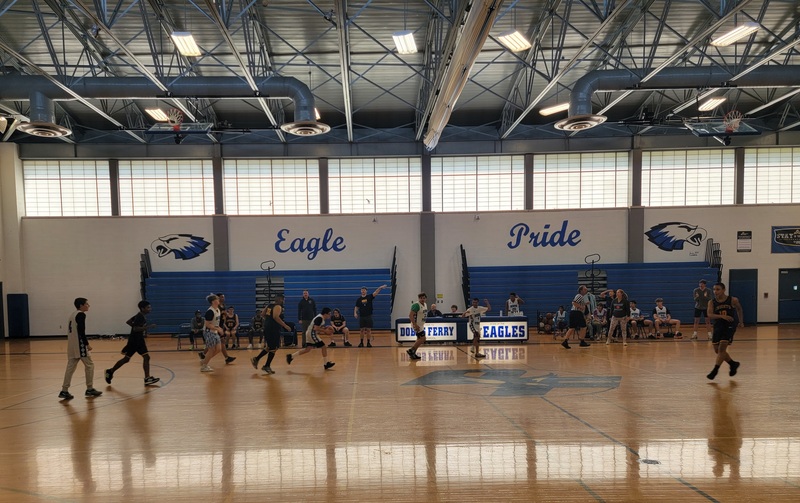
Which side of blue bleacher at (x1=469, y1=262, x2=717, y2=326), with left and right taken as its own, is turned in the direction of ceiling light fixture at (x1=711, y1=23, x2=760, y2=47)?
front

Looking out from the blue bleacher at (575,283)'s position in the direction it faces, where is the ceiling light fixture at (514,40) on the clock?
The ceiling light fixture is roughly at 12 o'clock from the blue bleacher.

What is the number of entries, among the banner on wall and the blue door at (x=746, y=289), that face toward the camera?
2

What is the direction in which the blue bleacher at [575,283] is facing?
toward the camera

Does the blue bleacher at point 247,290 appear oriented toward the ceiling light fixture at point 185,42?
yes

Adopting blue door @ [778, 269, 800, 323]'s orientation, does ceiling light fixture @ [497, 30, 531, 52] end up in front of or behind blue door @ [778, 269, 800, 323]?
in front

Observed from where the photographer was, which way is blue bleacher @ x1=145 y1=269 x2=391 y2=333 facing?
facing the viewer

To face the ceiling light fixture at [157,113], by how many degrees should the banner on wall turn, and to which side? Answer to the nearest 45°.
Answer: approximately 45° to its right

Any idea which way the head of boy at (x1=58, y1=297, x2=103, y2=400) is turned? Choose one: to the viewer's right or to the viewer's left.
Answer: to the viewer's right

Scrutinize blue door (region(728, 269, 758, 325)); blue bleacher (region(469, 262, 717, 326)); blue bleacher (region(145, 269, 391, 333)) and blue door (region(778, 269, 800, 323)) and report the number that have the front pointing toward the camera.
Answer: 4

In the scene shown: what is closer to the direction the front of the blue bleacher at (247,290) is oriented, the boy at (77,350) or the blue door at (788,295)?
the boy

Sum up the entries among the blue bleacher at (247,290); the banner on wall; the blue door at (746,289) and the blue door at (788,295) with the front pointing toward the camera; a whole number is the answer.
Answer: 4

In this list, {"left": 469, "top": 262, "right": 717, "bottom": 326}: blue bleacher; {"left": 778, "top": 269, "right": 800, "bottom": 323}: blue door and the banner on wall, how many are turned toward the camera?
3

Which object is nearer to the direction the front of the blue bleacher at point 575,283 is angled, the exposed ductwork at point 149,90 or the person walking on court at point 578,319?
the person walking on court

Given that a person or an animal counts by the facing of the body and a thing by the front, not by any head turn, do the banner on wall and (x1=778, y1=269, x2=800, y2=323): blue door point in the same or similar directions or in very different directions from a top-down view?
same or similar directions

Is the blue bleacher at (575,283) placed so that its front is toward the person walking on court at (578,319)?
yes
